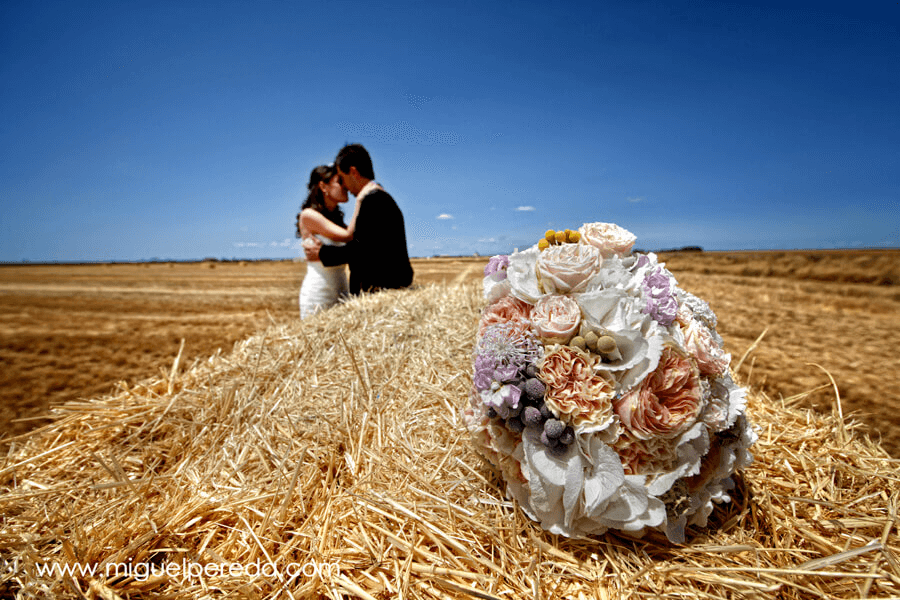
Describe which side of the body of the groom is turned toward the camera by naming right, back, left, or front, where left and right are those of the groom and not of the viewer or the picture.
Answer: left

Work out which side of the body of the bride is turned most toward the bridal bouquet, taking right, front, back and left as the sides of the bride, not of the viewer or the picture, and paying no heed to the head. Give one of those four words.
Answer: right

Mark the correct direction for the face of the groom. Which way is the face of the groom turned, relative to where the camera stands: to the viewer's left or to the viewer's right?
to the viewer's left

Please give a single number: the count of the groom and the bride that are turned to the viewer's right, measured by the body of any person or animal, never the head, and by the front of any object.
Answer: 1

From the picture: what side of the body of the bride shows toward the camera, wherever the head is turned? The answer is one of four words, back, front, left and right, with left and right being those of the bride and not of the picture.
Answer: right

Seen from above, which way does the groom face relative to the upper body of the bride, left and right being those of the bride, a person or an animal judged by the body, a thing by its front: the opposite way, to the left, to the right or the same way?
the opposite way

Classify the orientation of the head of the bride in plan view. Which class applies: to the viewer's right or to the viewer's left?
to the viewer's right

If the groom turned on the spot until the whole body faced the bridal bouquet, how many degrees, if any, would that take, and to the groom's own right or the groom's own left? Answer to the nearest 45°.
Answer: approximately 90° to the groom's own left
